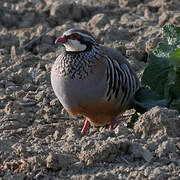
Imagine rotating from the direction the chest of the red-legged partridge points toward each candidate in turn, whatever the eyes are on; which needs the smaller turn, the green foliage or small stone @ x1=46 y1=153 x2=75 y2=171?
the small stone

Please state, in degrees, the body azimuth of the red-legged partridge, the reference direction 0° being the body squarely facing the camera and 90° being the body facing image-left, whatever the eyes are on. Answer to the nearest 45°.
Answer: approximately 45°

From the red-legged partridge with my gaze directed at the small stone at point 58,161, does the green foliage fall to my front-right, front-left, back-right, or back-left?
back-left

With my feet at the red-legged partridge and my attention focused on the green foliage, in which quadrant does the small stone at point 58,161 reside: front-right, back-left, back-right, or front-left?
back-right

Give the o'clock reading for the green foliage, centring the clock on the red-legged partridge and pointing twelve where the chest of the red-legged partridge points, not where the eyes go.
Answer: The green foliage is roughly at 7 o'clock from the red-legged partridge.

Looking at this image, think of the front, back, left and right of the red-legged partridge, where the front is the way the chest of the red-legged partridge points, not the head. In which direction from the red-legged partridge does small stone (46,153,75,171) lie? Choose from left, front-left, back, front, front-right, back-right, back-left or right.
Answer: front-left
